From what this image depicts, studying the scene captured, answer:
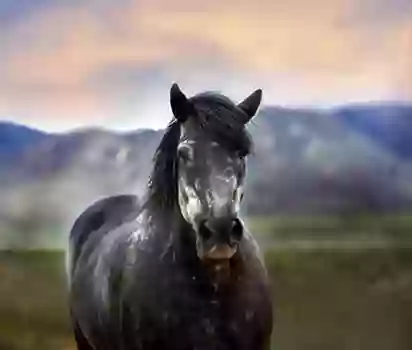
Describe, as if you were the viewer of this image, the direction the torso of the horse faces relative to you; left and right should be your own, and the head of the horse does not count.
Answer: facing the viewer and to the right of the viewer
